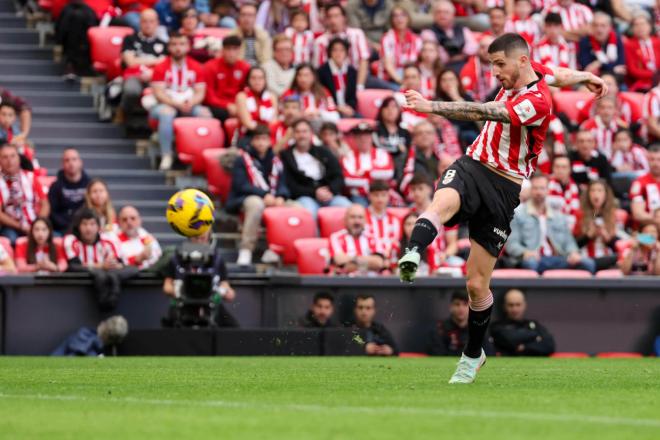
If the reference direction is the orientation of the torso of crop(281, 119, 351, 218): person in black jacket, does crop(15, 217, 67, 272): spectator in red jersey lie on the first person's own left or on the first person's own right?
on the first person's own right

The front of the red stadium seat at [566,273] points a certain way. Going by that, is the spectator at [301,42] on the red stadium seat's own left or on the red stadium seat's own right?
on the red stadium seat's own right

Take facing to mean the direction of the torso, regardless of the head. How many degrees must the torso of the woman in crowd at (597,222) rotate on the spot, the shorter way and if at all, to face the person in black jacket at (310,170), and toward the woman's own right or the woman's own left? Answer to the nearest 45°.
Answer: approximately 90° to the woman's own right

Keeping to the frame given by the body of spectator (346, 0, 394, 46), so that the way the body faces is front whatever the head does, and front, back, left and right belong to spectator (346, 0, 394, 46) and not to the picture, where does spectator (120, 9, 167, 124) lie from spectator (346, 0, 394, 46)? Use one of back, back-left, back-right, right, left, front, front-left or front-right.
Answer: front-right

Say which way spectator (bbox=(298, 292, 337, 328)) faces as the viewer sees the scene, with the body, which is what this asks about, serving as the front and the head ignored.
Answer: toward the camera

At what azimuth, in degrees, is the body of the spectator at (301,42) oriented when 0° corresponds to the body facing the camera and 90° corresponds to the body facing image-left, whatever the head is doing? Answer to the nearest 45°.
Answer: approximately 0°

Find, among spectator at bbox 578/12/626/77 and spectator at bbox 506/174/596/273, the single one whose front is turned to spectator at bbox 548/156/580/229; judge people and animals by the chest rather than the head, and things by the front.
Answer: spectator at bbox 578/12/626/77

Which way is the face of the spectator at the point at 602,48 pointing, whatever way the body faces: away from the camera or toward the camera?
toward the camera

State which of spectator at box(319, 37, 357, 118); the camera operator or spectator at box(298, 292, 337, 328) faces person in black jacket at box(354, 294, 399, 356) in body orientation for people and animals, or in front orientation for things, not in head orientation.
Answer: spectator at box(319, 37, 357, 118)

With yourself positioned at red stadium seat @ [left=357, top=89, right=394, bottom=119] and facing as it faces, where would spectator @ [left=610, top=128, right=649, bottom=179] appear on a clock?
The spectator is roughly at 9 o'clock from the red stadium seat.

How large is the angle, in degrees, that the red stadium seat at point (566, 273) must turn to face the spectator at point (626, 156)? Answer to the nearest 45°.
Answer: approximately 180°

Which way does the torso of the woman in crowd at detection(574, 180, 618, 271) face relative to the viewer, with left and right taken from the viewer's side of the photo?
facing the viewer

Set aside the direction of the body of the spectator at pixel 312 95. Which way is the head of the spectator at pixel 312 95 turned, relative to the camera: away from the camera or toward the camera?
toward the camera

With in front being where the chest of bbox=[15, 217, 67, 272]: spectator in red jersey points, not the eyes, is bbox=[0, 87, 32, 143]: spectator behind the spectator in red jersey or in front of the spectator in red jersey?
behind

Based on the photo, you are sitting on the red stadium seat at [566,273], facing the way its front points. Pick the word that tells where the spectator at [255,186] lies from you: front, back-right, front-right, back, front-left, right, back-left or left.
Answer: right

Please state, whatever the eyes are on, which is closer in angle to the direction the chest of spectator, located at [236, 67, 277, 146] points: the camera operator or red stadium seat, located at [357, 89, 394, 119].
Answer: the camera operator

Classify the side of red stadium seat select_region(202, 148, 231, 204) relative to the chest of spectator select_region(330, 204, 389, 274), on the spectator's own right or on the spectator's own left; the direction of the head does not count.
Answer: on the spectator's own right

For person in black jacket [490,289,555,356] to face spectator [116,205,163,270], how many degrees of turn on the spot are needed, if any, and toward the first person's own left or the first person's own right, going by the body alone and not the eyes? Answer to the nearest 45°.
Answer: approximately 90° to the first person's own right
